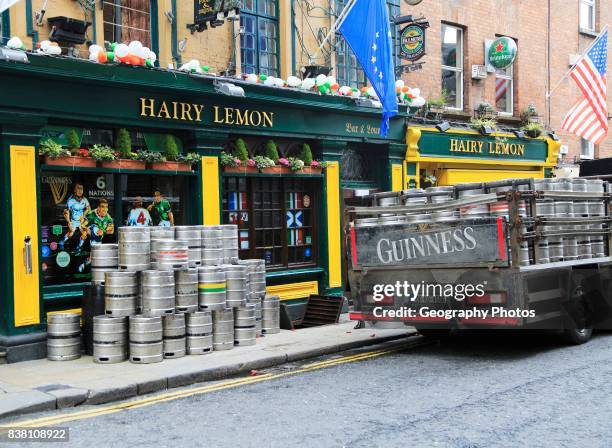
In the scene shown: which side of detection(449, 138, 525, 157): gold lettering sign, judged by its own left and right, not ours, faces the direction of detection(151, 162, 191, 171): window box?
right

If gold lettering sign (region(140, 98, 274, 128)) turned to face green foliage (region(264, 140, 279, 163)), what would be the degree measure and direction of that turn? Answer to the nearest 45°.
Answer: approximately 90° to its left

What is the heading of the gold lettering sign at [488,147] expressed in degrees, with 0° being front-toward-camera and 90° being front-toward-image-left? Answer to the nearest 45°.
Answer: approximately 315°

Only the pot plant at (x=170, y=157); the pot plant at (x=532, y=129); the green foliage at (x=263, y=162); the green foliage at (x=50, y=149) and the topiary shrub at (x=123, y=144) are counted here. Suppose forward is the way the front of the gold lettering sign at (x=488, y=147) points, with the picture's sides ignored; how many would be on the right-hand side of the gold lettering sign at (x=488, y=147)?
4

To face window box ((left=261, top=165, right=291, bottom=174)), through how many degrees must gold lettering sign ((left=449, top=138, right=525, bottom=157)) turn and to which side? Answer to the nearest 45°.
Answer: approximately 90° to its right

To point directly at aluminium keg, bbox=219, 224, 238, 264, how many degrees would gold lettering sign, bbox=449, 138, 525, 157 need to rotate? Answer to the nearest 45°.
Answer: approximately 90° to its right

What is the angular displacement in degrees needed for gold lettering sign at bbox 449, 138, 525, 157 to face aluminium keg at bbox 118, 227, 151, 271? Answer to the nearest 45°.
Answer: approximately 90° to its right

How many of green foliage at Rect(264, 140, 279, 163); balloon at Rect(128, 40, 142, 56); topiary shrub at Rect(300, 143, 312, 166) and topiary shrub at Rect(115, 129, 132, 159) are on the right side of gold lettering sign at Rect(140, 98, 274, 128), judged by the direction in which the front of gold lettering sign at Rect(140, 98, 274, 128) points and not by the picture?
2

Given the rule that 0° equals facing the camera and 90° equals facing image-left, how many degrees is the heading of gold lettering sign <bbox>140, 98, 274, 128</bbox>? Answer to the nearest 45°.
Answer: approximately 315°
